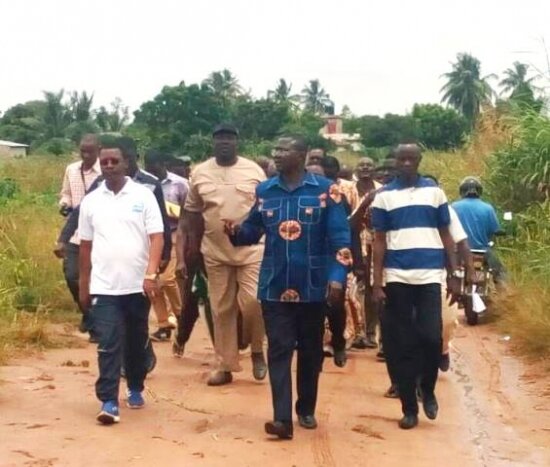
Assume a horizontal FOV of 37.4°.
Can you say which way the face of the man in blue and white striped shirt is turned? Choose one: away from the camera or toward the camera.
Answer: toward the camera

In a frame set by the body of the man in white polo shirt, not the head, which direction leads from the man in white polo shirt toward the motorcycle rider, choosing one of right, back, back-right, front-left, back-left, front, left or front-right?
back-left

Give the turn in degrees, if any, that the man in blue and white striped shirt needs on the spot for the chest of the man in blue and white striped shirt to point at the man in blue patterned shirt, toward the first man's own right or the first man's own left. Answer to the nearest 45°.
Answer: approximately 45° to the first man's own right

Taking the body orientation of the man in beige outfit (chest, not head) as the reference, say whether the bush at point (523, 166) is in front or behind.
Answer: behind

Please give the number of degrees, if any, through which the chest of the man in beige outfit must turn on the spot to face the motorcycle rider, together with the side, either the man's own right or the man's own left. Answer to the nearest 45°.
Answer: approximately 135° to the man's own left

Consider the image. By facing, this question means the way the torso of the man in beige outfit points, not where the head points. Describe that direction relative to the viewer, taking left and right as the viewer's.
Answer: facing the viewer

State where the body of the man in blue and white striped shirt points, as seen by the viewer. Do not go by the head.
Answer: toward the camera

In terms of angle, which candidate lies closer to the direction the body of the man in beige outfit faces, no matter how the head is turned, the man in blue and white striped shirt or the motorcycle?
the man in blue and white striped shirt
